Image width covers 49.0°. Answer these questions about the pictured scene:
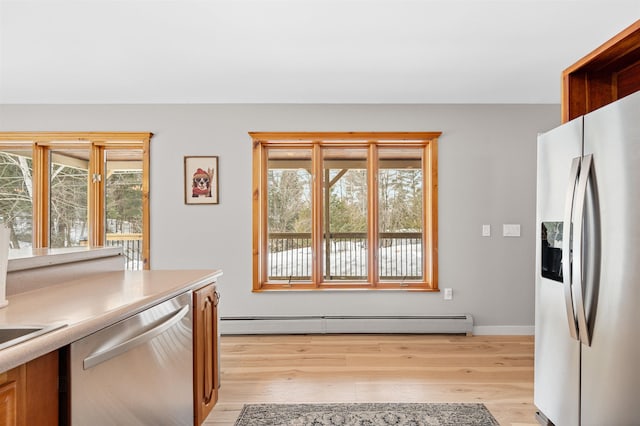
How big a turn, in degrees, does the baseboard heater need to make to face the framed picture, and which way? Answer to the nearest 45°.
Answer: approximately 90° to its right

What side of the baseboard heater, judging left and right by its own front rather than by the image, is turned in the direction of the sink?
front

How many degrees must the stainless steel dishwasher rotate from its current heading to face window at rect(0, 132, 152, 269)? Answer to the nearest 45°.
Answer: approximately 135° to its left

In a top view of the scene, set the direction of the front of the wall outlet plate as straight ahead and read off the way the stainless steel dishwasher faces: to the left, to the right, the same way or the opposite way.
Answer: to the left

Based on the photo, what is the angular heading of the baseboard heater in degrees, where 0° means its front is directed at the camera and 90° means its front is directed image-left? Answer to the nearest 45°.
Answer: approximately 0°

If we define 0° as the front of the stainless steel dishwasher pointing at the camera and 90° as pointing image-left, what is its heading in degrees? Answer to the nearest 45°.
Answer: approximately 315°

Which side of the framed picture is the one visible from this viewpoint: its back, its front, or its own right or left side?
front

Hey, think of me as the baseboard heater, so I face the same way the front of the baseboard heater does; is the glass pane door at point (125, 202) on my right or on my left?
on my right

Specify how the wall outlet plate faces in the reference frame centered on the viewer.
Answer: facing the viewer

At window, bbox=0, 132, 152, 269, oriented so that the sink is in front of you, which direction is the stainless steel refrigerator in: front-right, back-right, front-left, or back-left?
front-left

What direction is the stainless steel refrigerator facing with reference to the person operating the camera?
facing the viewer and to the left of the viewer

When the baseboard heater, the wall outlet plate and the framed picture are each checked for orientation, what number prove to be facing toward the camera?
3
